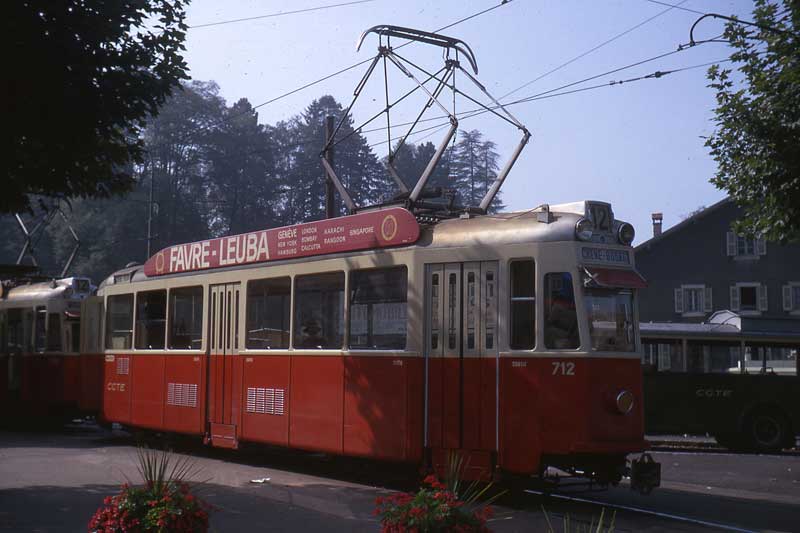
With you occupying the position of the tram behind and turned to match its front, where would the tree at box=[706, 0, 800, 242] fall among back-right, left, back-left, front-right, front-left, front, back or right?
front

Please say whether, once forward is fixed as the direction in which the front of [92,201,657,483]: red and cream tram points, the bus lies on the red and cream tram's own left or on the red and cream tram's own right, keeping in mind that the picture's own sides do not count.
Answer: on the red and cream tram's own left

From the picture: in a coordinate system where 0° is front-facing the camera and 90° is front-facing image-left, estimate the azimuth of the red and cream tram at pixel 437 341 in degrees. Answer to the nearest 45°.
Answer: approximately 315°

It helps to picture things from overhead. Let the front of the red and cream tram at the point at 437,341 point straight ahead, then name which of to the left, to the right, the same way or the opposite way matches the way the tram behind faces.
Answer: the same way

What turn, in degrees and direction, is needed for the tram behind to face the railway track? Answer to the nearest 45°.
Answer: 0° — it already faces it

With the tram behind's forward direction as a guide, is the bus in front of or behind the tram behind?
in front

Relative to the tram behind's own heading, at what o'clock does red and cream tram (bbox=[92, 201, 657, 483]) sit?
The red and cream tram is roughly at 1 o'clock from the tram behind.

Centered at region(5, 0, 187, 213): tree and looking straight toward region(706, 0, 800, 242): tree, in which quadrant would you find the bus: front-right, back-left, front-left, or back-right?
front-left

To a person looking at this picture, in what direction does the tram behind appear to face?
facing the viewer and to the right of the viewer
